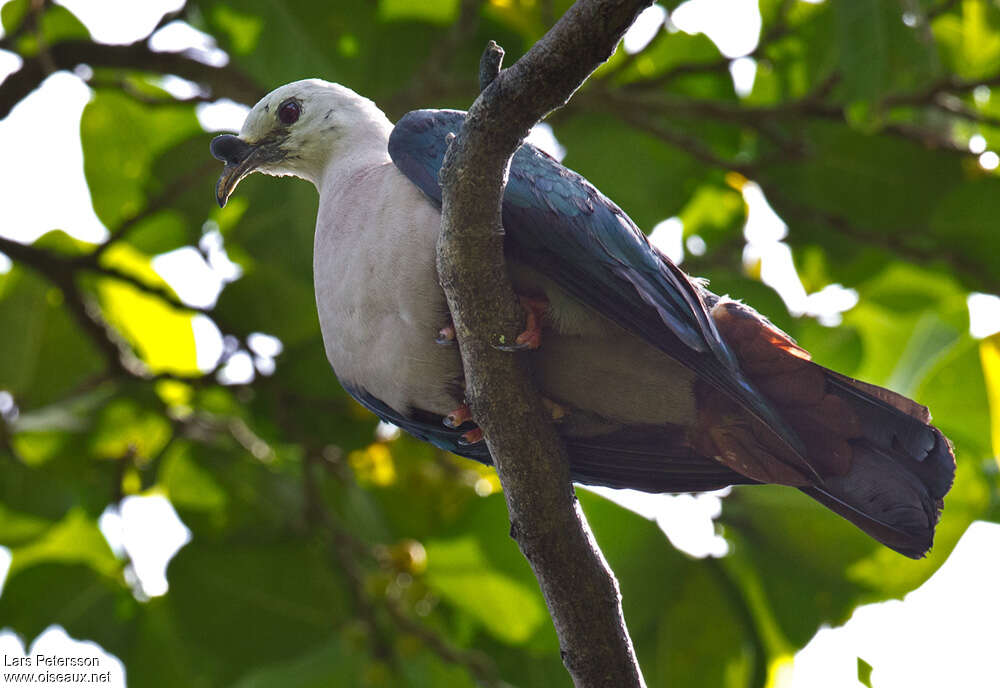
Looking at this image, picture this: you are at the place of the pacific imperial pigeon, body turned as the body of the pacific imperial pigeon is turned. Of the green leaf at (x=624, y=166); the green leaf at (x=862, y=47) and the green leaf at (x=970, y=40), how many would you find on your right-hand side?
3

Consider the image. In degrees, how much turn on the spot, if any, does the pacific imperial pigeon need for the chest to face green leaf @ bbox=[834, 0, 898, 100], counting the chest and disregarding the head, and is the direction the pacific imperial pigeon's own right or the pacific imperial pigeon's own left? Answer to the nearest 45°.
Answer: approximately 90° to the pacific imperial pigeon's own right

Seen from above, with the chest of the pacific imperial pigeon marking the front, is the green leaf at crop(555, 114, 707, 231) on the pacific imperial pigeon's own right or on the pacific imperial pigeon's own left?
on the pacific imperial pigeon's own right

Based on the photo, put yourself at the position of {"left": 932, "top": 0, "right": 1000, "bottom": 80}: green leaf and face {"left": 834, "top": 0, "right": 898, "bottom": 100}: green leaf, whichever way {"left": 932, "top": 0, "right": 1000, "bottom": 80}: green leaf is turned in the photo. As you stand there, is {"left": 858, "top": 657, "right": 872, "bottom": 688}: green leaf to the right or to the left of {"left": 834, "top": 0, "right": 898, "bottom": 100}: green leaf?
left

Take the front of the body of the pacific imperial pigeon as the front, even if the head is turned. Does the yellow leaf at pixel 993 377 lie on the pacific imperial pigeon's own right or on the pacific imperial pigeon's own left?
on the pacific imperial pigeon's own right

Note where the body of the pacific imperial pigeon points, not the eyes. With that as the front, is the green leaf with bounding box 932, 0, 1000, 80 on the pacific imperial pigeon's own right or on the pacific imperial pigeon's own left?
on the pacific imperial pigeon's own right

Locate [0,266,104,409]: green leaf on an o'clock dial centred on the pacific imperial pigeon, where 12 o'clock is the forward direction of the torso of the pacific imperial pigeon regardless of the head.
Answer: The green leaf is roughly at 1 o'clock from the pacific imperial pigeon.

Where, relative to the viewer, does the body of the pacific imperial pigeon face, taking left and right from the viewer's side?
facing to the left of the viewer
